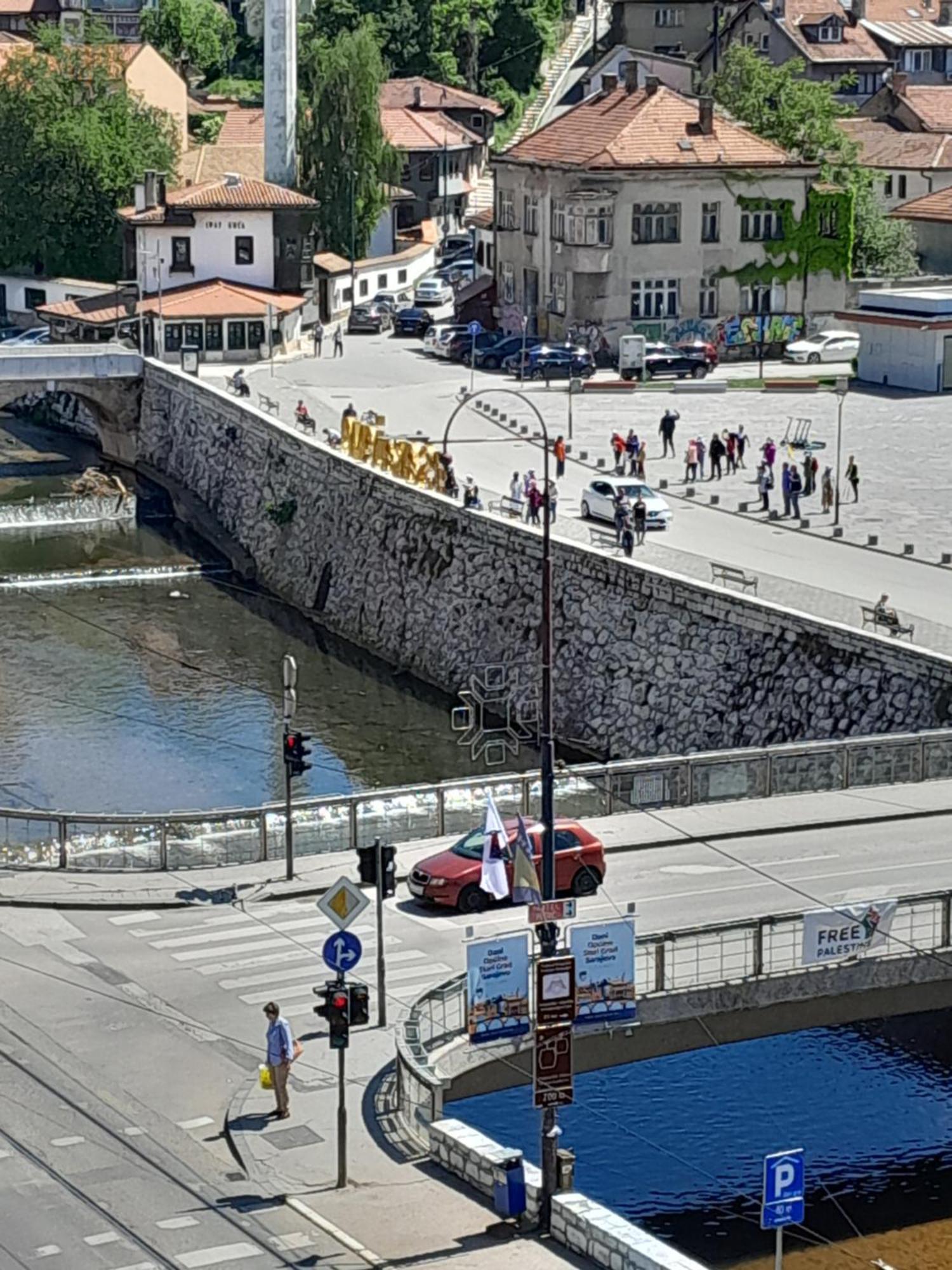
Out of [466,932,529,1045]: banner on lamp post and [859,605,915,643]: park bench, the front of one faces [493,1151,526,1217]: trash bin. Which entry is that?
the banner on lamp post

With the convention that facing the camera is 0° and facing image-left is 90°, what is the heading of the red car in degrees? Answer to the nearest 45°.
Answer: approximately 45°

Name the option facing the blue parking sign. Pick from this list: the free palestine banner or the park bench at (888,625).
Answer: the free palestine banner

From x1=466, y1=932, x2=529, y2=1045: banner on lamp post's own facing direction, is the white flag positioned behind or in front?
behind

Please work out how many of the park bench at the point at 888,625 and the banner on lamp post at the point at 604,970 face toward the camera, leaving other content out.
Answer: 1

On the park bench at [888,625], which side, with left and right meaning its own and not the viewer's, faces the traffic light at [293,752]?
back

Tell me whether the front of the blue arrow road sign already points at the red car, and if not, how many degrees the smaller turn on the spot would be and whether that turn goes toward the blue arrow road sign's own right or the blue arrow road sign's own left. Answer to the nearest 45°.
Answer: approximately 180°

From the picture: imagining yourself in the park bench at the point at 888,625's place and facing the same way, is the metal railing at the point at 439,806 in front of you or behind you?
behind

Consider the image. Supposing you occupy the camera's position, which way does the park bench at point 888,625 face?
facing away from the viewer and to the right of the viewer

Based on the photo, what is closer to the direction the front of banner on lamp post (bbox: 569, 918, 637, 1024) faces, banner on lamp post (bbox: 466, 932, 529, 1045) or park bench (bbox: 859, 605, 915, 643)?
the banner on lamp post

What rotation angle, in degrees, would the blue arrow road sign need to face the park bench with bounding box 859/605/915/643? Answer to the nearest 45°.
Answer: approximately 135° to its left
